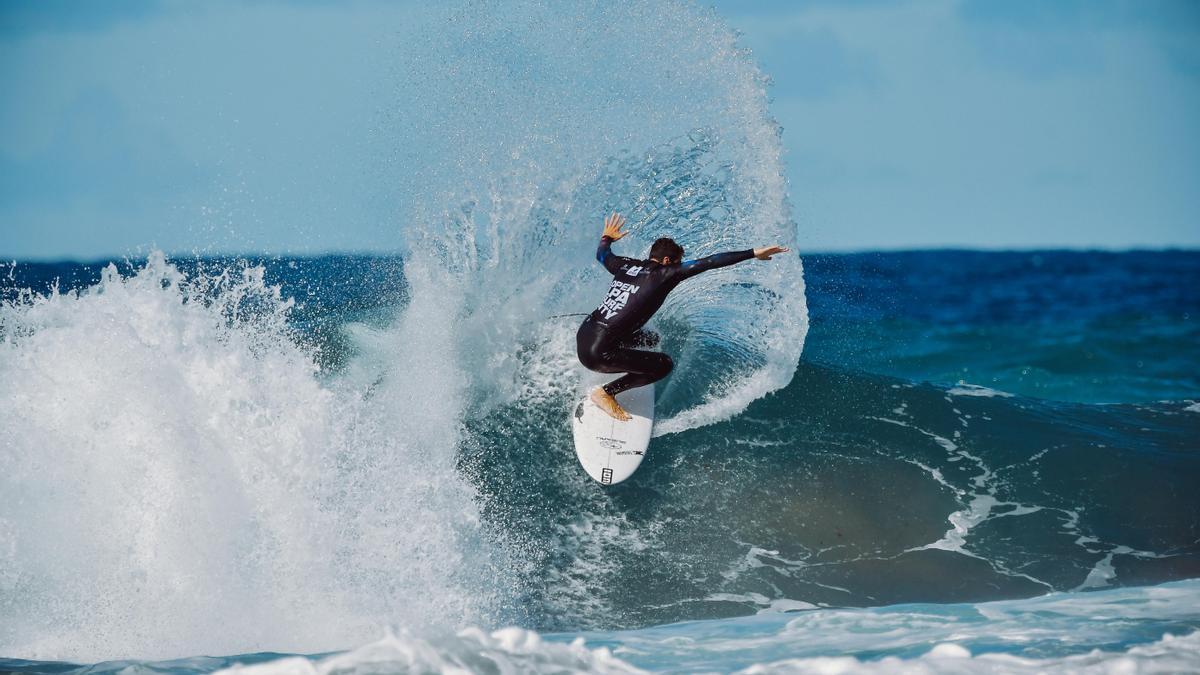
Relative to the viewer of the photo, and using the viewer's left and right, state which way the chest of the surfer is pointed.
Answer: facing away from the viewer and to the right of the viewer
